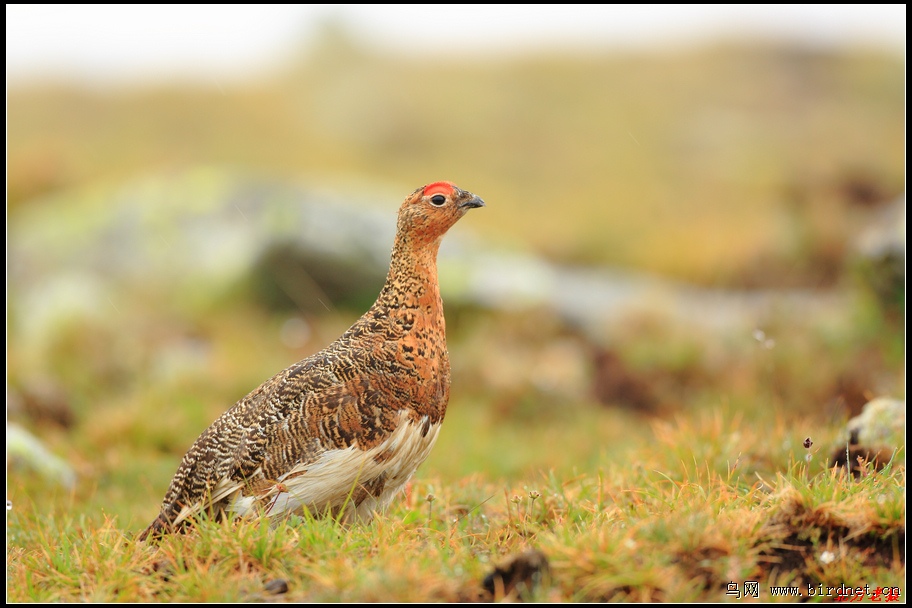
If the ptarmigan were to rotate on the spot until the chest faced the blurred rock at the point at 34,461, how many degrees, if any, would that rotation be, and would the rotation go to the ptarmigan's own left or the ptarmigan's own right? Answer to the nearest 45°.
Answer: approximately 135° to the ptarmigan's own left

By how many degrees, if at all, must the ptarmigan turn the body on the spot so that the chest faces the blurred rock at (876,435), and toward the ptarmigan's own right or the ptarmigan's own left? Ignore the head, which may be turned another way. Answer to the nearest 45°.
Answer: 0° — it already faces it

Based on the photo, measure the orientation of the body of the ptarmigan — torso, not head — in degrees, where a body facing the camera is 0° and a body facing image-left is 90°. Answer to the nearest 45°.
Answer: approximately 270°
